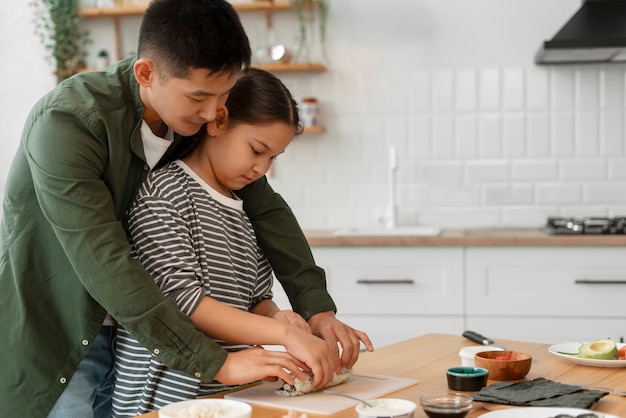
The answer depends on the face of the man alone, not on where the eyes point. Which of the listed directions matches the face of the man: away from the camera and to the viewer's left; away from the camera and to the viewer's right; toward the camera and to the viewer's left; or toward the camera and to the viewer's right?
toward the camera and to the viewer's right

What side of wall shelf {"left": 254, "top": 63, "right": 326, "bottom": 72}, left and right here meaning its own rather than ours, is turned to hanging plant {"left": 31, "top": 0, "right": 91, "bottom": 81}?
right

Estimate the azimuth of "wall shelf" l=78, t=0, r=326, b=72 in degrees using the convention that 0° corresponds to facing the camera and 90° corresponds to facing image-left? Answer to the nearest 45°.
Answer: approximately 0°

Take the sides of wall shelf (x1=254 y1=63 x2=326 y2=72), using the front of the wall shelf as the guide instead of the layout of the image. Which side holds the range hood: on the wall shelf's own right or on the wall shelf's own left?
on the wall shelf's own left

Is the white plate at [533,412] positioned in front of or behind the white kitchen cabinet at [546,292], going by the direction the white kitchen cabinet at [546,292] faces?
in front

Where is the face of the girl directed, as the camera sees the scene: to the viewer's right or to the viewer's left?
to the viewer's right

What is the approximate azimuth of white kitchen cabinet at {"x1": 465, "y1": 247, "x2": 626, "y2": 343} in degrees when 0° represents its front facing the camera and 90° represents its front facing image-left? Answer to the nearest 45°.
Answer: approximately 0°

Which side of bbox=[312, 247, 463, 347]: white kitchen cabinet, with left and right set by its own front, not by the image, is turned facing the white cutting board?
front

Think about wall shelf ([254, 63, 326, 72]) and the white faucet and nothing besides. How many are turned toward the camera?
2

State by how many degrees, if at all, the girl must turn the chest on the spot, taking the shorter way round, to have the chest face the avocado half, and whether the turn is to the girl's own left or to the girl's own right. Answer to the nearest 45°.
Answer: approximately 45° to the girl's own left

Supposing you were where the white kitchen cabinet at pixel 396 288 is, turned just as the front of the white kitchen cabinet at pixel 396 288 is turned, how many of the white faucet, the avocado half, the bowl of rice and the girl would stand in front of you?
3

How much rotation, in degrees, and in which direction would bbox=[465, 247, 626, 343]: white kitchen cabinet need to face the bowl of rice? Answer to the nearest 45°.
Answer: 0° — it already faces it

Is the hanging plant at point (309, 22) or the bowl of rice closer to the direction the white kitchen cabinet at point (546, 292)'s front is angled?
the bowl of rice
